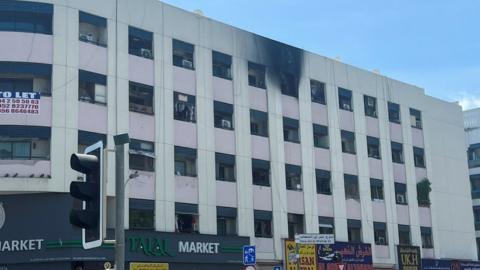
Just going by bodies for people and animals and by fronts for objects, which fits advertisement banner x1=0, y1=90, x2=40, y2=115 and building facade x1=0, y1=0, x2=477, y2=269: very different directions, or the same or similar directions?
same or similar directions

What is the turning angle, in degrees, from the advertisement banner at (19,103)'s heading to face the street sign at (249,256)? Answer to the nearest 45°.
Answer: approximately 45° to its left

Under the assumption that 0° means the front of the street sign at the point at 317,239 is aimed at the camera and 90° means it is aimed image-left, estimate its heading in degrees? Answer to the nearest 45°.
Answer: approximately 0°

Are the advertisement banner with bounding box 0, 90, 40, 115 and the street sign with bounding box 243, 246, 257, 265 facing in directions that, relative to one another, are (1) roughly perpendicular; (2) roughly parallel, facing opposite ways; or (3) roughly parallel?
roughly parallel

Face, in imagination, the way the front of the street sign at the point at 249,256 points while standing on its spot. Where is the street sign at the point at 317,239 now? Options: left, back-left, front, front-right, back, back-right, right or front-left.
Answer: left

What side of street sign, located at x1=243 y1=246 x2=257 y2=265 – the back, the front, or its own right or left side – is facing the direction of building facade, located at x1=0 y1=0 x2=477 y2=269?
back

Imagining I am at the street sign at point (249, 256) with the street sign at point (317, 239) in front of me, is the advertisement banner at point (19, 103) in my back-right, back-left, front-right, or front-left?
back-left

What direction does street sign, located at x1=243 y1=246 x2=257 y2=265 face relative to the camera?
toward the camera

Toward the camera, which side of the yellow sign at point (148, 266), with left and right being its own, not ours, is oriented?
front

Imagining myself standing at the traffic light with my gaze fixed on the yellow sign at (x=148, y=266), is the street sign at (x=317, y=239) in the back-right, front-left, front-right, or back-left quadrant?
front-right

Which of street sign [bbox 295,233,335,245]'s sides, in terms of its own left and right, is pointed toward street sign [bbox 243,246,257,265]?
right
